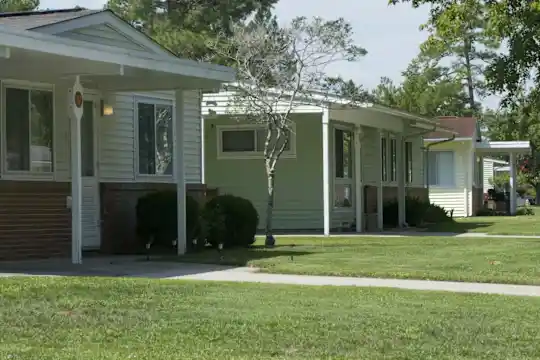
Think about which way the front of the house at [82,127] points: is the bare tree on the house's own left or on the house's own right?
on the house's own left

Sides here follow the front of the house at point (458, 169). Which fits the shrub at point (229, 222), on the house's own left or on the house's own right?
on the house's own right

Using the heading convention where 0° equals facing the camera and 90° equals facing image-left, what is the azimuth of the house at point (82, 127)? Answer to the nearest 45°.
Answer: approximately 315°

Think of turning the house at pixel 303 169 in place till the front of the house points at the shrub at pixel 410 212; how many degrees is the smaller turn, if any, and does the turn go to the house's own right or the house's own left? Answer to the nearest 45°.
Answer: approximately 90° to the house's own left

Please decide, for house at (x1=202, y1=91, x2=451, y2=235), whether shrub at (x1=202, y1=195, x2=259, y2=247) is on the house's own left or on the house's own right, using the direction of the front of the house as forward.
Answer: on the house's own right

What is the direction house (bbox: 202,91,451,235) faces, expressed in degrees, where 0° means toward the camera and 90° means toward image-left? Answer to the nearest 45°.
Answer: approximately 315°
